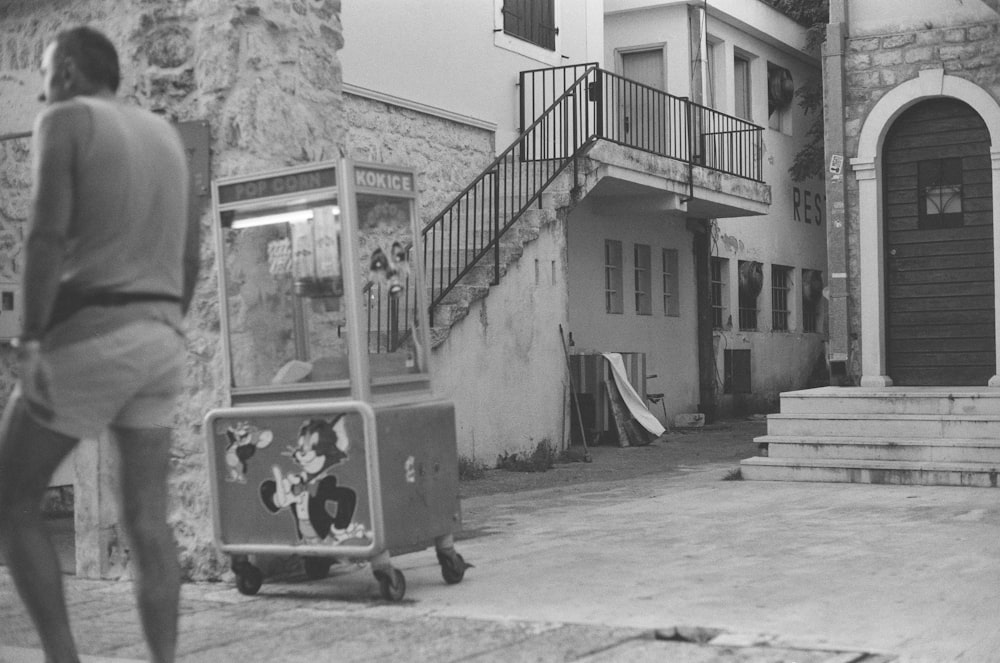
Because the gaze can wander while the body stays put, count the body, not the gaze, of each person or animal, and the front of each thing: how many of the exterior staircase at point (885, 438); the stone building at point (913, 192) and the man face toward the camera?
2

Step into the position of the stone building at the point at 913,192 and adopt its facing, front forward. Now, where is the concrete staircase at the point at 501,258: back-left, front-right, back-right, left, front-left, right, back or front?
right

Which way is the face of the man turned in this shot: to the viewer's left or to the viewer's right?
to the viewer's left

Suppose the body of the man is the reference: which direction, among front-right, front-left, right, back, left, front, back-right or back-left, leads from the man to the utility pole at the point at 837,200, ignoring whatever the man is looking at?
right

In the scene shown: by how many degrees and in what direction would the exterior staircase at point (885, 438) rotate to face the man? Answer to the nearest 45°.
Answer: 0° — it already faces them

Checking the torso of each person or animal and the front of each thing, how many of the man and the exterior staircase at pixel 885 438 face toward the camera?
1

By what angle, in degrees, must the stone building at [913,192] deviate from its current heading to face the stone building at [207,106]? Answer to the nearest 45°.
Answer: approximately 45° to its right

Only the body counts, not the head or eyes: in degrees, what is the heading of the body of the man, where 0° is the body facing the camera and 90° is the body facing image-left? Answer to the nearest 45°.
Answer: approximately 135°

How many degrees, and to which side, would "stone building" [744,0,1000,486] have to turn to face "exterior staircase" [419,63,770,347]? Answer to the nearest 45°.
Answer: approximately 90° to its right
